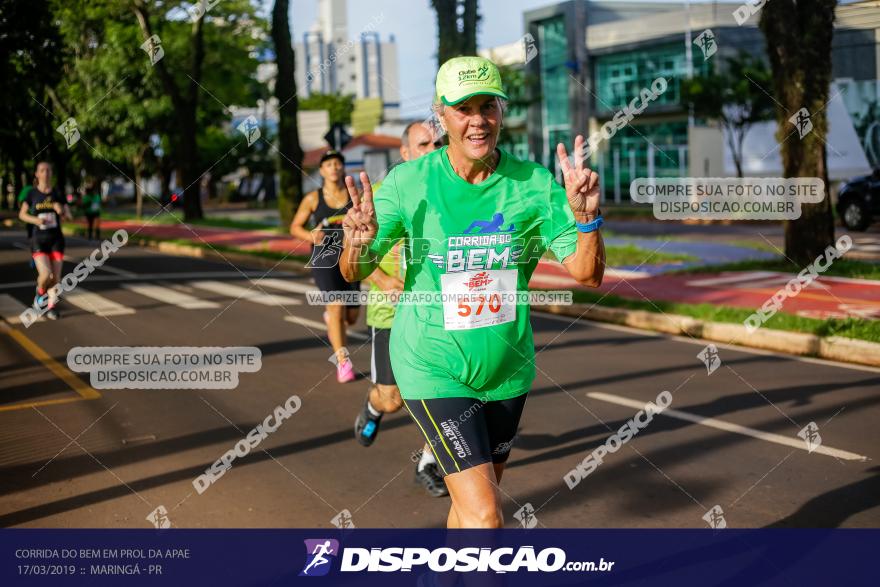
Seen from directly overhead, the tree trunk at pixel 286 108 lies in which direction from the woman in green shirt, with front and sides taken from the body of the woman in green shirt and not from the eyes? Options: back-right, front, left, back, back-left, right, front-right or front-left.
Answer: back

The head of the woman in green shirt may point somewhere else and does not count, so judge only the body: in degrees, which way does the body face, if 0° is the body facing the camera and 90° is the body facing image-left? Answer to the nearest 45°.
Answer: approximately 0°

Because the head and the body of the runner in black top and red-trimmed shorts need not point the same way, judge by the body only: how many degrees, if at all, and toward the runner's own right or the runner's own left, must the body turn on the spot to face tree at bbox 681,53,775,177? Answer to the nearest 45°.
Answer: approximately 135° to the runner's own left

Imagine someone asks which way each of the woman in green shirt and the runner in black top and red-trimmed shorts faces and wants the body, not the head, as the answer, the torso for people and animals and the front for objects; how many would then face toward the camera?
2

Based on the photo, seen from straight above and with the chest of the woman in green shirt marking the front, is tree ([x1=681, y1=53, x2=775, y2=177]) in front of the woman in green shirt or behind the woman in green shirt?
behind

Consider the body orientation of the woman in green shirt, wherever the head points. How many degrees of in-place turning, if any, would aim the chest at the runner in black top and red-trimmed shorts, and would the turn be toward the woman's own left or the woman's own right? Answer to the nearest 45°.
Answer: approximately 135° to the woman's own right

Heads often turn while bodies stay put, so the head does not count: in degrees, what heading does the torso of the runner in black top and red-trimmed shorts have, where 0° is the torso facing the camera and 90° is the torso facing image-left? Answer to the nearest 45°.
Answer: approximately 0°

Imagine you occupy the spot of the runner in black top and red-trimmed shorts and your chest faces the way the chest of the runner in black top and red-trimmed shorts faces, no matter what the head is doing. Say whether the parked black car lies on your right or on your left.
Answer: on your left

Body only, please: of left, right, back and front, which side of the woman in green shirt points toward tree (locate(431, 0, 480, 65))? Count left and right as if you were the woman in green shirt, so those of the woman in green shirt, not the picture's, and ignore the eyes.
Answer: back
